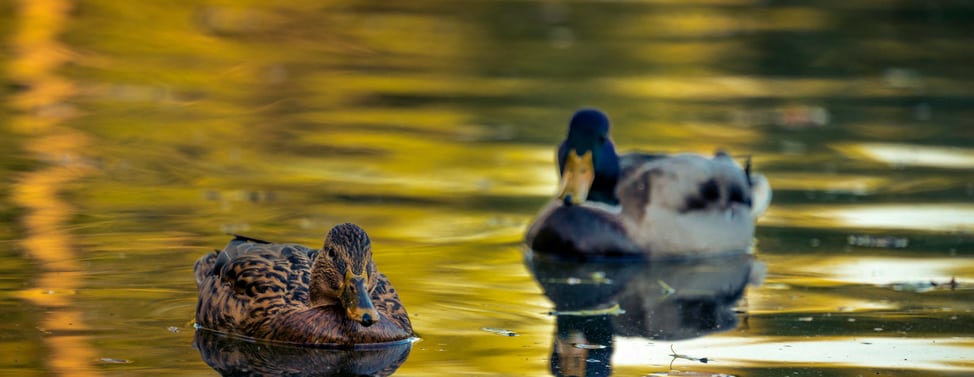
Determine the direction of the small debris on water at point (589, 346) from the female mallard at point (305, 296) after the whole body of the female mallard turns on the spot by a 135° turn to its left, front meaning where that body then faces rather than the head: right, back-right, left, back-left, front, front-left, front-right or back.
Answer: right

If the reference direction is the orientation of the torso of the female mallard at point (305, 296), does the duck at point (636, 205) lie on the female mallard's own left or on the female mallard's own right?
on the female mallard's own left

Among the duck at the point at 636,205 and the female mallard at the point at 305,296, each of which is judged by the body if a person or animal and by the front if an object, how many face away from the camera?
0

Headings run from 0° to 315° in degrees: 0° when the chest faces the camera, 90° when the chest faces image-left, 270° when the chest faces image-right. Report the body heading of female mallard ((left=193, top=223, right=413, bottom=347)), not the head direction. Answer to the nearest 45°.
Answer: approximately 315°

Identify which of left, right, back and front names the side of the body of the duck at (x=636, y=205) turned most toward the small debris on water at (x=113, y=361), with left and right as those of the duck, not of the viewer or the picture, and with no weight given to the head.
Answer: front

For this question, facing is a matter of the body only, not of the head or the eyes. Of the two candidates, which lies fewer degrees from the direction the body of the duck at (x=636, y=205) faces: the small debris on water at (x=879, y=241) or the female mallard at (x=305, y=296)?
the female mallard

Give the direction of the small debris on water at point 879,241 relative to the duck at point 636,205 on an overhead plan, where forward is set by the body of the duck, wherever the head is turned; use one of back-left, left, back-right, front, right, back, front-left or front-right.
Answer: back-left

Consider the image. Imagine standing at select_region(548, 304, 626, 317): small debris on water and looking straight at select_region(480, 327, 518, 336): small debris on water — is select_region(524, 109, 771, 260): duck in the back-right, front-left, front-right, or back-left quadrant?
back-right

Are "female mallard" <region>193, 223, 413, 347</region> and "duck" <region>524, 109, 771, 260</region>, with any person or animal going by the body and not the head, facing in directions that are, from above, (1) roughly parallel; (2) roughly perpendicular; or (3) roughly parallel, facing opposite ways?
roughly perpendicular

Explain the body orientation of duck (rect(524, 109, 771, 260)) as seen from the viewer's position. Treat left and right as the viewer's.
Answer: facing the viewer and to the left of the viewer

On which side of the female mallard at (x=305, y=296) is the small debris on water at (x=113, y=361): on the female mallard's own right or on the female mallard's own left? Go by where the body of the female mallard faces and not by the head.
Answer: on the female mallard's own right

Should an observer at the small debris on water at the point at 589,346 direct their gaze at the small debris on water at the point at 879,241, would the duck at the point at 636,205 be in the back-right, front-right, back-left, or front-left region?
front-left

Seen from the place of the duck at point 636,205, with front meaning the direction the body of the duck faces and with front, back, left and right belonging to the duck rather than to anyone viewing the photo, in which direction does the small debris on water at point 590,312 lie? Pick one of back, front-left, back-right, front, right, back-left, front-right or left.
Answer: front-left

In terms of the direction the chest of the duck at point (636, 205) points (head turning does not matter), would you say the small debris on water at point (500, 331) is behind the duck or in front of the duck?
in front

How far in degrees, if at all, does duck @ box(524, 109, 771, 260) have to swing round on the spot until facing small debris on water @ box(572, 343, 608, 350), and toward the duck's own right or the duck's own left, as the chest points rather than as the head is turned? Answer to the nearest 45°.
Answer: approximately 45° to the duck's own left
